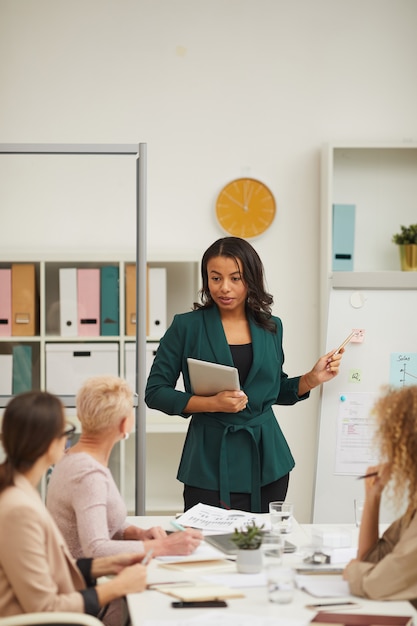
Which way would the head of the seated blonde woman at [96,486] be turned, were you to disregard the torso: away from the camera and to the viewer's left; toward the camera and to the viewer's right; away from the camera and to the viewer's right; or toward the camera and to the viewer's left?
away from the camera and to the viewer's right

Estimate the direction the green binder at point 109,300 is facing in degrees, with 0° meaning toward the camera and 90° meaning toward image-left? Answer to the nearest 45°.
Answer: approximately 0°

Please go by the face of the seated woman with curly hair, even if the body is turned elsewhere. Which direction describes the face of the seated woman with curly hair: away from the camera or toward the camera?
away from the camera

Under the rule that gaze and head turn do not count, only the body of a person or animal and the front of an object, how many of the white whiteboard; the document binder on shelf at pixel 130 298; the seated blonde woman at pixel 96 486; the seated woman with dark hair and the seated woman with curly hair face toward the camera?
2

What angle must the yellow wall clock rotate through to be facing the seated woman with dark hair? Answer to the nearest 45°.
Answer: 0° — it already faces them
